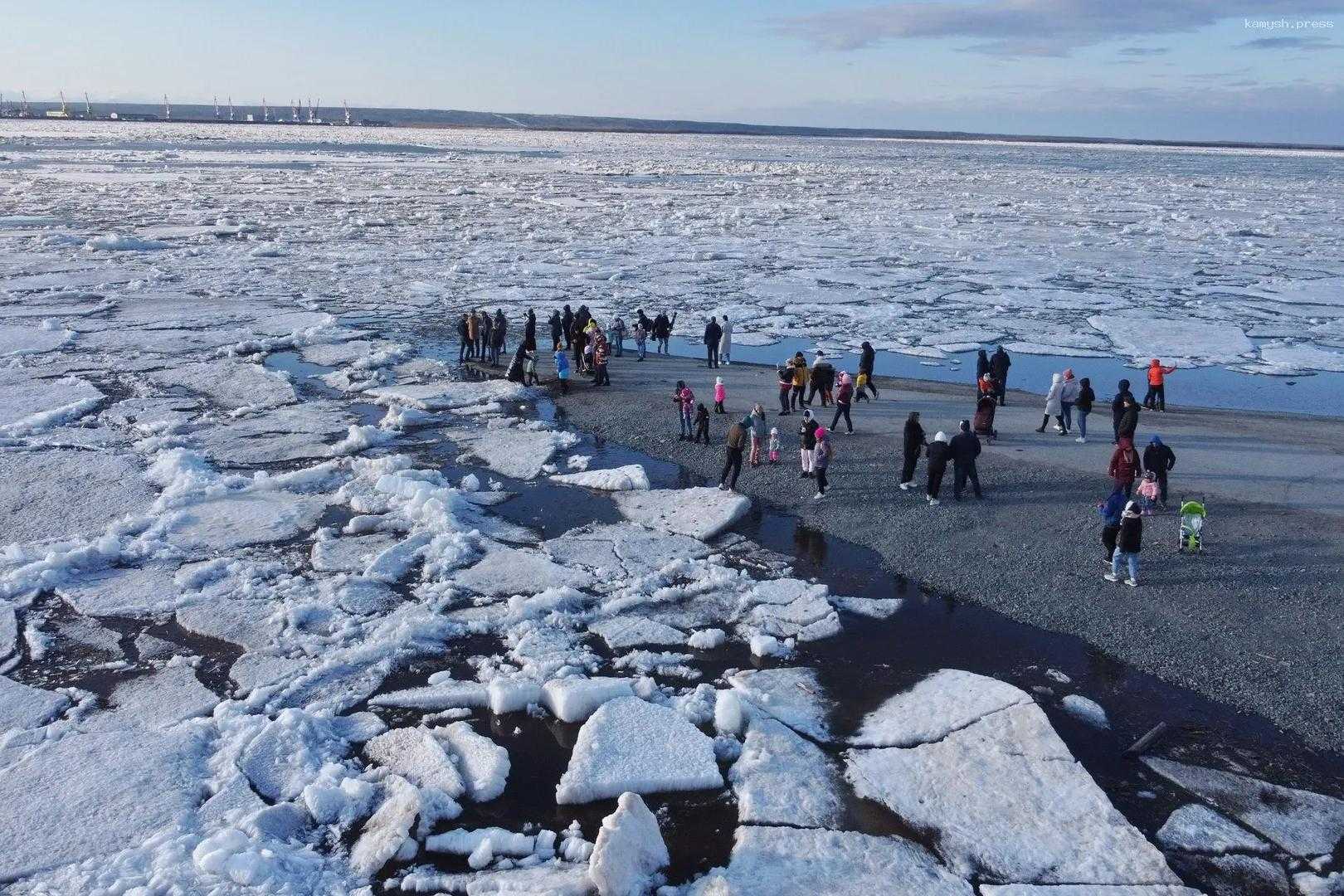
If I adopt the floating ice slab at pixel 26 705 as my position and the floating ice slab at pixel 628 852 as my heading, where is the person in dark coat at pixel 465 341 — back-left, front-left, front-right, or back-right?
back-left

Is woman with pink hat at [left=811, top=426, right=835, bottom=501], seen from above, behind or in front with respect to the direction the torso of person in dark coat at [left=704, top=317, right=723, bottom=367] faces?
behind

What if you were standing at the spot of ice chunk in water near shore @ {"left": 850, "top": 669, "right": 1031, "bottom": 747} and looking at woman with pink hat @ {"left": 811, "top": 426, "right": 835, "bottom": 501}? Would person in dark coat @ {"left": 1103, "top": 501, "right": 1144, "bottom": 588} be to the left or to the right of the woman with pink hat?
right

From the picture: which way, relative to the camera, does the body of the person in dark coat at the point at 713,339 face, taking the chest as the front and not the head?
away from the camera
